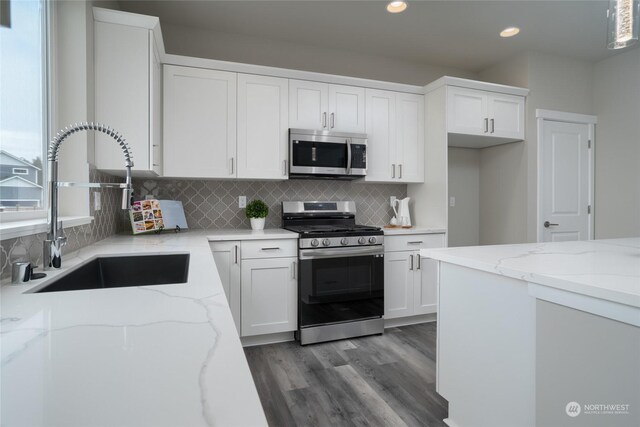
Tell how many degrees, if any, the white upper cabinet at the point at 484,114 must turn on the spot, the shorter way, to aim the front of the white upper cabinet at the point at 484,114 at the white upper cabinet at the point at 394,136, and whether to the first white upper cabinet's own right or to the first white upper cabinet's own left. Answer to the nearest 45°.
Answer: approximately 90° to the first white upper cabinet's own right

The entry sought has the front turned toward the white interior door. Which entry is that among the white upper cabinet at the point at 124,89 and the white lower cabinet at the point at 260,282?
the white upper cabinet

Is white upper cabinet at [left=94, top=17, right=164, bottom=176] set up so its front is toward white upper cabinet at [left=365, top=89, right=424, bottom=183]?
yes

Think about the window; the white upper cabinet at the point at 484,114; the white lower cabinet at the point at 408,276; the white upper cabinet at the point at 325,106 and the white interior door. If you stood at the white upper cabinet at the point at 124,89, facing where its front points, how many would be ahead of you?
4

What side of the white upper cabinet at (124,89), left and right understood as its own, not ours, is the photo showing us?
right

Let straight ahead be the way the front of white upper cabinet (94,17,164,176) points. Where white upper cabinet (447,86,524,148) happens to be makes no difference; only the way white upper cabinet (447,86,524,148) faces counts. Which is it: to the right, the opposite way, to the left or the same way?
to the right

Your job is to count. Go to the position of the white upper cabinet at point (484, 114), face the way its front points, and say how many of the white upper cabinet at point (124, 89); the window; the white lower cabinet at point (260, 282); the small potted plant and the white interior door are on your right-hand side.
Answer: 4

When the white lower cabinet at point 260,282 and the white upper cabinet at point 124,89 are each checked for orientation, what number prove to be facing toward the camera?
1

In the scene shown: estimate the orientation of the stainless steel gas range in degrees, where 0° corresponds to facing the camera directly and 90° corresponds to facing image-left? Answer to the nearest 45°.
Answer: approximately 315°

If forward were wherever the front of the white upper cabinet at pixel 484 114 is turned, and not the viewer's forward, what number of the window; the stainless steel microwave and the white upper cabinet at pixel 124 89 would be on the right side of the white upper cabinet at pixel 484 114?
3
